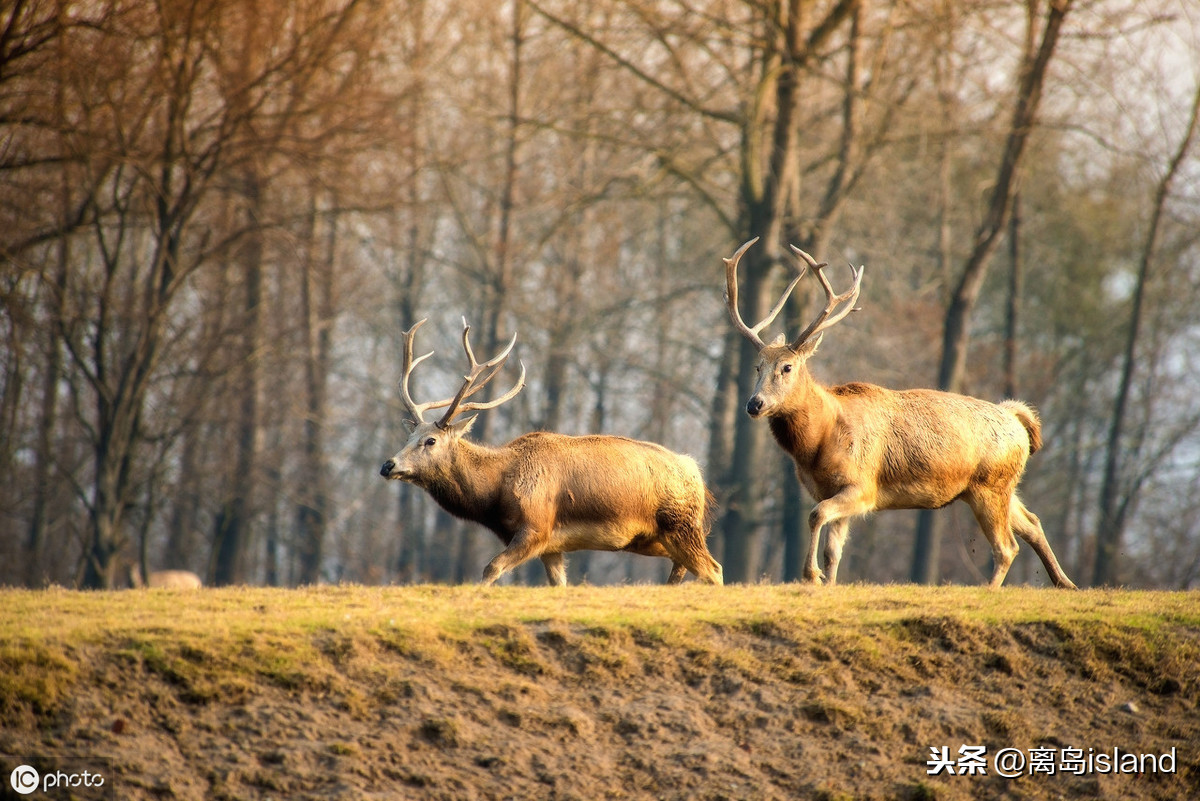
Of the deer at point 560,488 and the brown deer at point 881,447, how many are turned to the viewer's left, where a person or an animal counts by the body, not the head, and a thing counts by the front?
2

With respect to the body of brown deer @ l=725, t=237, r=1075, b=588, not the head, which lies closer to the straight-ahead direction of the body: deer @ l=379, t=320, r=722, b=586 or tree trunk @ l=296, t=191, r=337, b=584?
the deer

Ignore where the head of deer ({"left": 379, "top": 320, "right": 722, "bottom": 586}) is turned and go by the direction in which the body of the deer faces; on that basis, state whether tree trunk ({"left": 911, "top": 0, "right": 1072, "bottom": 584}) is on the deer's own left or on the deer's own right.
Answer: on the deer's own right

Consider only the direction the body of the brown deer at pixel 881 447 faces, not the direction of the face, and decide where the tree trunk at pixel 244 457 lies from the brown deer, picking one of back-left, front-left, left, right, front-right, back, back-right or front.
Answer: front-right

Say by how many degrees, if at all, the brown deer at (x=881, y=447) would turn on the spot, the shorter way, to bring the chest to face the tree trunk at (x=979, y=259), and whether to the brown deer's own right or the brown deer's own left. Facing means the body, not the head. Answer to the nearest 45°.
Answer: approximately 90° to the brown deer's own right

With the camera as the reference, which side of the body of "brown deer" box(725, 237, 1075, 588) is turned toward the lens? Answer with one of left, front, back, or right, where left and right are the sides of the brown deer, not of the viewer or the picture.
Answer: left

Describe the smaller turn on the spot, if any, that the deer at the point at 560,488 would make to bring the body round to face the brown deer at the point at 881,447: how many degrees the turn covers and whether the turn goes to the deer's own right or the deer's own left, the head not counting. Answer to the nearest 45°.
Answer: approximately 180°

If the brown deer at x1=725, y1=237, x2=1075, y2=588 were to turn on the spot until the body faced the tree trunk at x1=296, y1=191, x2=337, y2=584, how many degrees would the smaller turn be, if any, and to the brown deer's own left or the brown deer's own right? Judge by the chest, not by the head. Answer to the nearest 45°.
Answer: approximately 45° to the brown deer's own right

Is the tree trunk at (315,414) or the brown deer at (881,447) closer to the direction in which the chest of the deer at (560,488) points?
the tree trunk

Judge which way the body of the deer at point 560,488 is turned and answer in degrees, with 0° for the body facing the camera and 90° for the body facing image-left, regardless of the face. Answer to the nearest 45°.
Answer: approximately 90°

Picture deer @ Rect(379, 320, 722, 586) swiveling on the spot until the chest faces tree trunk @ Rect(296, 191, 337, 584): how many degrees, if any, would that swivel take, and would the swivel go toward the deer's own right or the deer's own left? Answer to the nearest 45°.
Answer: approximately 90° to the deer's own right
